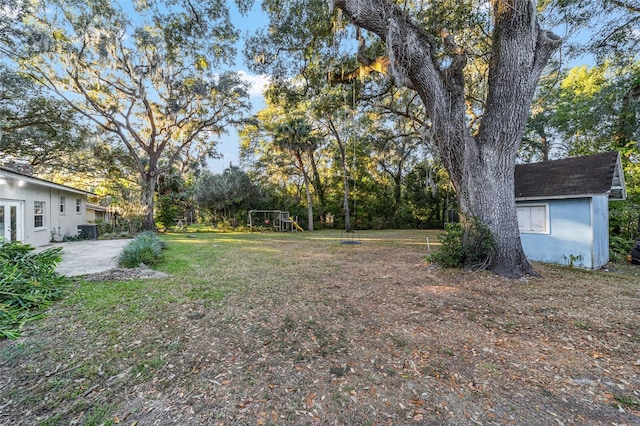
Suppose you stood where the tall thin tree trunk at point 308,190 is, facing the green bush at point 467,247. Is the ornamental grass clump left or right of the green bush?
right

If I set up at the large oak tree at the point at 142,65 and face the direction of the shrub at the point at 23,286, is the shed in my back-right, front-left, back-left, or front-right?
front-left

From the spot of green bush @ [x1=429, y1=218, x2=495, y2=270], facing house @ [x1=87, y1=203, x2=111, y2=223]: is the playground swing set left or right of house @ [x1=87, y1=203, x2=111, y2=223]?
right

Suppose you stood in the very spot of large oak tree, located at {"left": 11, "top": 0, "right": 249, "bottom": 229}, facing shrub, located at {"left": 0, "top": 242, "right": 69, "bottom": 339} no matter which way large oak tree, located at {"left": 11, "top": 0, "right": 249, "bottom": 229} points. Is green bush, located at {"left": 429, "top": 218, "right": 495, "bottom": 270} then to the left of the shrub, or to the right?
left

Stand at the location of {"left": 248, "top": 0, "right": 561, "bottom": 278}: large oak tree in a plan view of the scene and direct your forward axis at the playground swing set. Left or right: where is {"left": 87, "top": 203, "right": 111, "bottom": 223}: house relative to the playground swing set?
left

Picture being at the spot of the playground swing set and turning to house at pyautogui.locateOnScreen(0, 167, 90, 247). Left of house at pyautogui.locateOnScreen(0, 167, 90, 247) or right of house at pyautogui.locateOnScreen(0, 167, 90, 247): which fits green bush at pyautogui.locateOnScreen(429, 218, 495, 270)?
left

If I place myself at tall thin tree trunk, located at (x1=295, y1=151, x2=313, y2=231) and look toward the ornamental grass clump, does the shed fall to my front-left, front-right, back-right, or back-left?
front-left

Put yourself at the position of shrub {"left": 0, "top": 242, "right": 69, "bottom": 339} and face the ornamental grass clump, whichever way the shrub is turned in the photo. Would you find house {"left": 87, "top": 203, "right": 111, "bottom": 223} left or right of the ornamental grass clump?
left

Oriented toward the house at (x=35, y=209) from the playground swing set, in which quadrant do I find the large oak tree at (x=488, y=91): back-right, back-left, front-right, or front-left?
front-left
